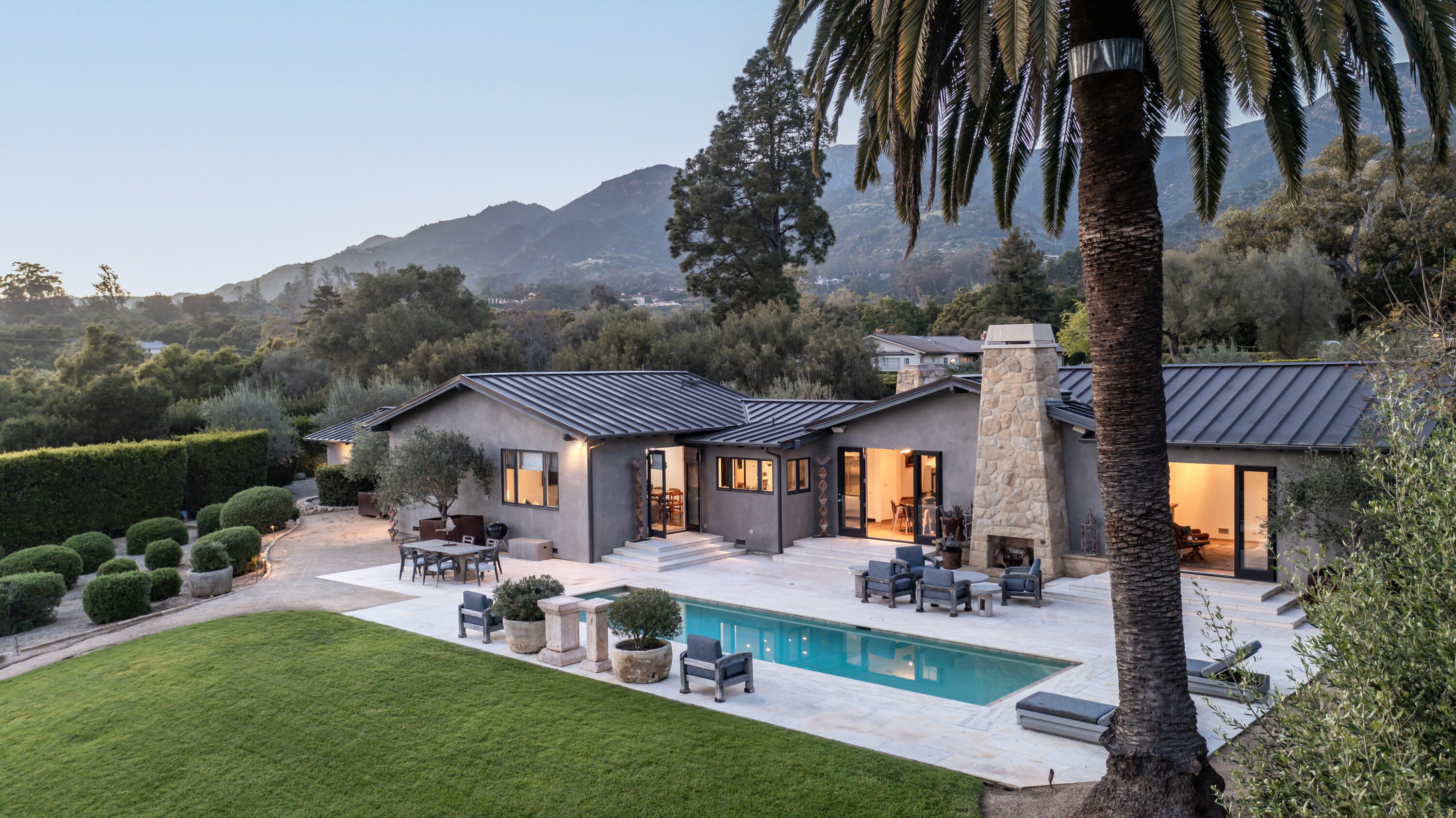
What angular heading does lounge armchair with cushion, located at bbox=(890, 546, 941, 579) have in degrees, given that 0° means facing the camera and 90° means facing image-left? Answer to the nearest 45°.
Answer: approximately 315°

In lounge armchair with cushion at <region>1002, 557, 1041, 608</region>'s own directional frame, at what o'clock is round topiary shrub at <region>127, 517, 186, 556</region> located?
The round topiary shrub is roughly at 12 o'clock from the lounge armchair with cushion.

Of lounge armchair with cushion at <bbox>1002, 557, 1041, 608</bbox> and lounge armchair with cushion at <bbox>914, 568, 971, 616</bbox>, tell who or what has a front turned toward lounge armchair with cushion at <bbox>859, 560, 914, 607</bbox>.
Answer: lounge armchair with cushion at <bbox>1002, 557, 1041, 608</bbox>

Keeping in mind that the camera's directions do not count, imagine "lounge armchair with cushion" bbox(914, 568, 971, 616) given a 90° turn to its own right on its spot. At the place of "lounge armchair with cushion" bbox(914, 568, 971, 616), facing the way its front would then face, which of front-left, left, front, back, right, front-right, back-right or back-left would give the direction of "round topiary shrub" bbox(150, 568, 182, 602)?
back-right

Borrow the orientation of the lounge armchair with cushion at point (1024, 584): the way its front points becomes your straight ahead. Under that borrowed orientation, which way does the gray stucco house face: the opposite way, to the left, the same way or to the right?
to the left

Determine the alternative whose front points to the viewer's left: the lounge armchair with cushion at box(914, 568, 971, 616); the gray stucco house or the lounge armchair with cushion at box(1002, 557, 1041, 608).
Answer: the lounge armchair with cushion at box(1002, 557, 1041, 608)

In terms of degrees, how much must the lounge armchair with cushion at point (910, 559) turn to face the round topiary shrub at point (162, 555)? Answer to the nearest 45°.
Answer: approximately 135° to its right

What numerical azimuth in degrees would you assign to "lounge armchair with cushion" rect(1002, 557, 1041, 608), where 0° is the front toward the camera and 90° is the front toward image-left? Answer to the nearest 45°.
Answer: approximately 90°

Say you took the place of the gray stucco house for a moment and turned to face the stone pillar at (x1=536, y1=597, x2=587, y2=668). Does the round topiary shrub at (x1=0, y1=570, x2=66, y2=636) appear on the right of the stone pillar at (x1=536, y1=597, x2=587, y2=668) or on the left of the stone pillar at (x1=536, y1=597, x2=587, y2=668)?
right
